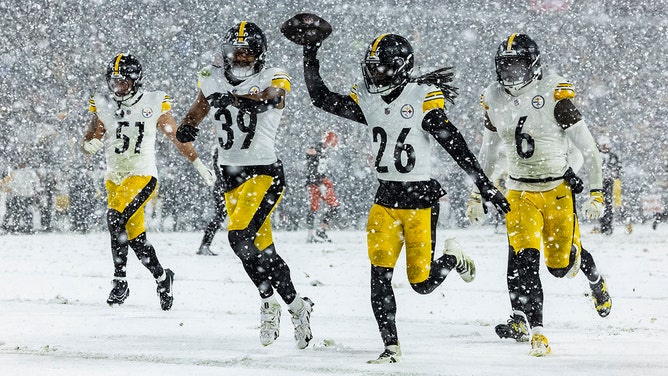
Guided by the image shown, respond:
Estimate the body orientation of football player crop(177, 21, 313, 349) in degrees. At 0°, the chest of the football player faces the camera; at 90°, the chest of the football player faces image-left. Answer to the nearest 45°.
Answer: approximately 0°

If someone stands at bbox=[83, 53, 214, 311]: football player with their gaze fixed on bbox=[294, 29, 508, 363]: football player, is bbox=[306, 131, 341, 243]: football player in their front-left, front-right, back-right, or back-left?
back-left

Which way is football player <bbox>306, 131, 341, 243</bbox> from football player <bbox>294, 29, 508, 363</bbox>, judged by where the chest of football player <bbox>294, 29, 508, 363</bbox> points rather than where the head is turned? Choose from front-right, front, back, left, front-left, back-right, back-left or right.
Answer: back-right

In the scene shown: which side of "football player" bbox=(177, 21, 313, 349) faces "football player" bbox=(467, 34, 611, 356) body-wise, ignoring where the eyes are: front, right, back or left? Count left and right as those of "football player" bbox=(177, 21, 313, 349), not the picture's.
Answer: left
